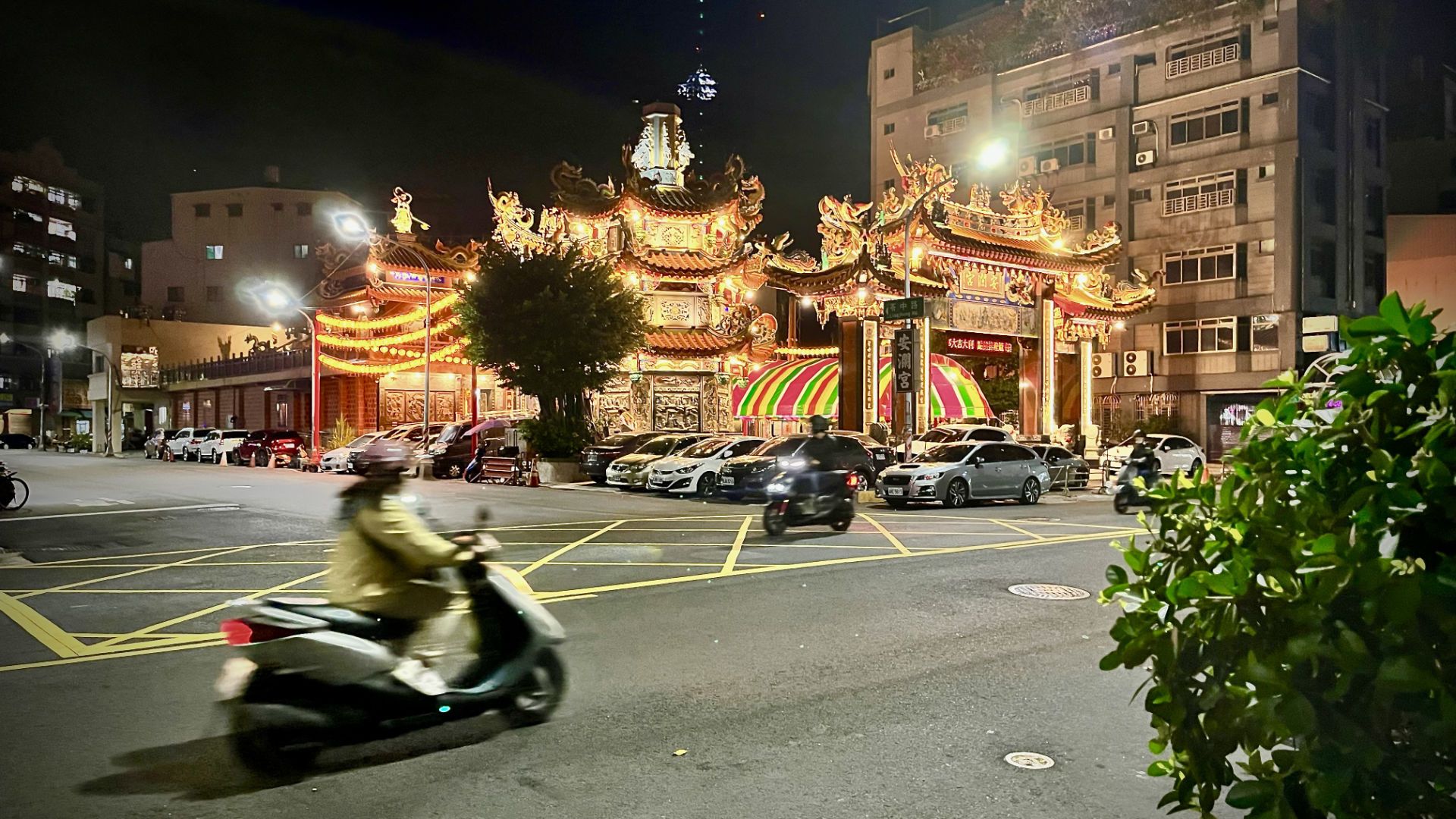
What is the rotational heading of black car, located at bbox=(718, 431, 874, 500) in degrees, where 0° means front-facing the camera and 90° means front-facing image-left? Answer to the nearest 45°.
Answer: approximately 45°

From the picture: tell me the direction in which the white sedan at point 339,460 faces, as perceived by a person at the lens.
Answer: facing the viewer and to the left of the viewer

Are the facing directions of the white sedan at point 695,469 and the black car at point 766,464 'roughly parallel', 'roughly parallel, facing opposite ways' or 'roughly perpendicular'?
roughly parallel

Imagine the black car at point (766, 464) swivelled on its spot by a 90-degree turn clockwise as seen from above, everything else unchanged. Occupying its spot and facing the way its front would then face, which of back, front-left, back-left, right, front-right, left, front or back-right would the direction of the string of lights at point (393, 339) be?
front

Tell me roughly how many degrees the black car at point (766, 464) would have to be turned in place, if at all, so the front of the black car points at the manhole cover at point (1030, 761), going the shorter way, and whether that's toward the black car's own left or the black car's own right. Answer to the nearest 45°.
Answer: approximately 45° to the black car's own left

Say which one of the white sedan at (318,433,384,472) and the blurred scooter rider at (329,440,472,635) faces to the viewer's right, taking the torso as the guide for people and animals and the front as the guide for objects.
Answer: the blurred scooter rider

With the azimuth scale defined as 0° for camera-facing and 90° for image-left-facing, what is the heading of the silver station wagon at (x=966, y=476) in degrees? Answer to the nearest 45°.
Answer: approximately 45°

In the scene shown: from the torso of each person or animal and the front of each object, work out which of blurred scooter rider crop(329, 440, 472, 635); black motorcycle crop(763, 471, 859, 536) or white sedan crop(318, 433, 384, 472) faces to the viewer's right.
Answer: the blurred scooter rider

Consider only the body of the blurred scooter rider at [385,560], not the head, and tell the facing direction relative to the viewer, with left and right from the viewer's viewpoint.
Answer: facing to the right of the viewer

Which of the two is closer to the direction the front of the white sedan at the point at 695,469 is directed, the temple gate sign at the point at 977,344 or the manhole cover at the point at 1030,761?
the manhole cover

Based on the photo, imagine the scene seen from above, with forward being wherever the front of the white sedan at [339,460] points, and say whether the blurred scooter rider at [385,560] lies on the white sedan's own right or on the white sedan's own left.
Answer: on the white sedan's own left

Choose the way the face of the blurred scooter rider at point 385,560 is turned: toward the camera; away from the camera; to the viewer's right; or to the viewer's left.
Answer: to the viewer's right

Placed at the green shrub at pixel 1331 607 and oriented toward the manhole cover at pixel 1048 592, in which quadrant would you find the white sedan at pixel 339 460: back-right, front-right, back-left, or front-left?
front-left

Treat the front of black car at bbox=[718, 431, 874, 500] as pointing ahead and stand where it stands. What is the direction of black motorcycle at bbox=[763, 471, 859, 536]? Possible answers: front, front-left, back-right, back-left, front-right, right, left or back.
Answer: front-left

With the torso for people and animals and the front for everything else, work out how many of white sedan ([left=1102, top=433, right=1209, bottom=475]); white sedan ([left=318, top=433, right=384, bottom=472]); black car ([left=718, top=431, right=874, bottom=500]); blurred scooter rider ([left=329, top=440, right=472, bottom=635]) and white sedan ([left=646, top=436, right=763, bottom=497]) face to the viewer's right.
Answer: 1

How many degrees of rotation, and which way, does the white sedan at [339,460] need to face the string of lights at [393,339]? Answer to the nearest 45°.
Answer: approximately 135° to its right

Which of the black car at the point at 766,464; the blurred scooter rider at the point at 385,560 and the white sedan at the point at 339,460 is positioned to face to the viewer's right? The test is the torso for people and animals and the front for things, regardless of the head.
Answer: the blurred scooter rider

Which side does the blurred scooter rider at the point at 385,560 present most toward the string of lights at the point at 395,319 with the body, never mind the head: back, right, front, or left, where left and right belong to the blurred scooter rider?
left
